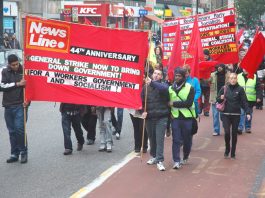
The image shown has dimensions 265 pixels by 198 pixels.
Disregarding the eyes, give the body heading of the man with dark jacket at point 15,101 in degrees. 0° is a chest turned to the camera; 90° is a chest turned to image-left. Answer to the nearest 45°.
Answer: approximately 315°

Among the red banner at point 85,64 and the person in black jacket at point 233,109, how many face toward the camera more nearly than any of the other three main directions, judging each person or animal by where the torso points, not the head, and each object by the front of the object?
2

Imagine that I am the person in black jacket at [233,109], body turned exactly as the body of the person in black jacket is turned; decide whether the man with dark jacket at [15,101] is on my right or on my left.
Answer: on my right

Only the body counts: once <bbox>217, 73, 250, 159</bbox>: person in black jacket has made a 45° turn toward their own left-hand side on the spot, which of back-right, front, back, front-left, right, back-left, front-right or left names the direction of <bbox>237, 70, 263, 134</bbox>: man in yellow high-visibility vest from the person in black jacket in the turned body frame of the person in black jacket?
back-left

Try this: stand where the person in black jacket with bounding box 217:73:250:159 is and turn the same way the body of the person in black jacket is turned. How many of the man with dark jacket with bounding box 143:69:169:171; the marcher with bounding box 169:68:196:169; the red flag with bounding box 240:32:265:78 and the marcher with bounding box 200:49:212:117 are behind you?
2
